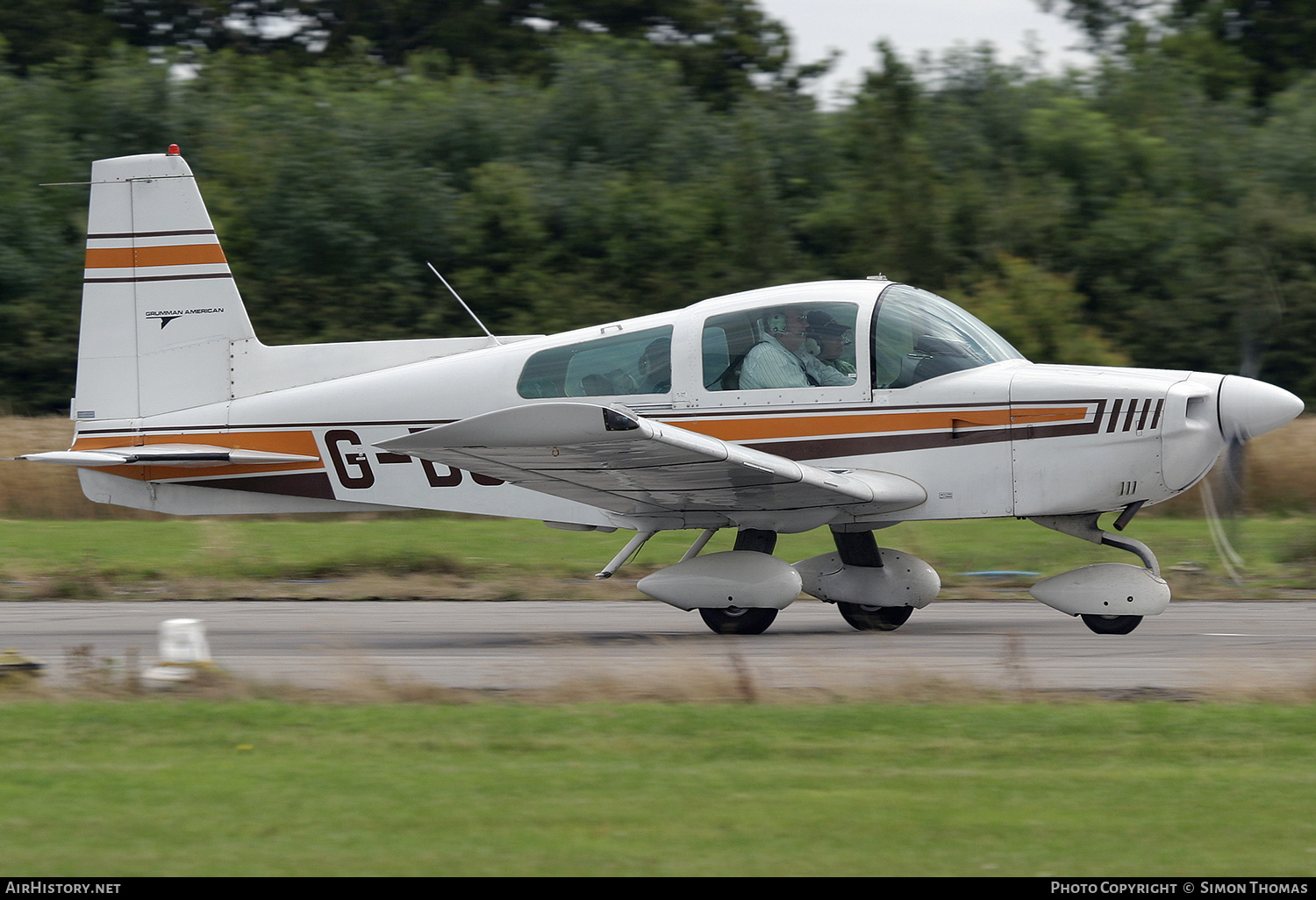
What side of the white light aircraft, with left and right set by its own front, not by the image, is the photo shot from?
right

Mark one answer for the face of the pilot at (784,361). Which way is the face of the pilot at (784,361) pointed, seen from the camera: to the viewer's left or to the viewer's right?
to the viewer's right

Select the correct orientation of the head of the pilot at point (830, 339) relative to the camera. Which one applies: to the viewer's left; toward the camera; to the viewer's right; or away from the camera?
to the viewer's right
